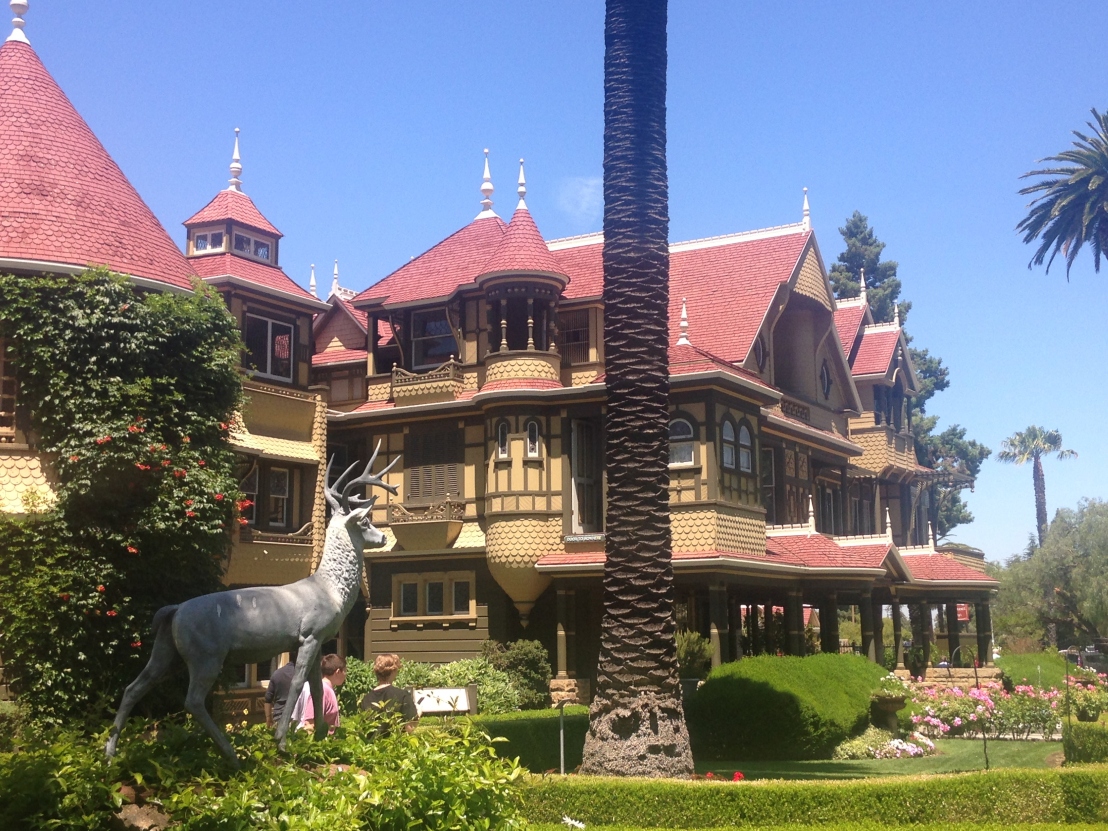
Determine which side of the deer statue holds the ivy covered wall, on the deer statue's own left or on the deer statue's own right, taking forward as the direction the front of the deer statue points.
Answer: on the deer statue's own left

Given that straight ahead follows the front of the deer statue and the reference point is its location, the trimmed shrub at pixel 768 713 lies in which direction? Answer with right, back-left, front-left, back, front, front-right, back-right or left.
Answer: front-left

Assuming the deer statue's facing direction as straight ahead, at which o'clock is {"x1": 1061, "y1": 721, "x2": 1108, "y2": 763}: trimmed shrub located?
The trimmed shrub is roughly at 11 o'clock from the deer statue.

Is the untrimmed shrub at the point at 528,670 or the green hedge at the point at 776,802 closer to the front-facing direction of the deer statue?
the green hedge

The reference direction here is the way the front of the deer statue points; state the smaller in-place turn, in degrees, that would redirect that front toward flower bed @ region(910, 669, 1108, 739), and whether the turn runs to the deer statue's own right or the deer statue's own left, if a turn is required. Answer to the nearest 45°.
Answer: approximately 45° to the deer statue's own left

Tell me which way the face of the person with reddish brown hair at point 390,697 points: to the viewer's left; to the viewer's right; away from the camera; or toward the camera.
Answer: away from the camera

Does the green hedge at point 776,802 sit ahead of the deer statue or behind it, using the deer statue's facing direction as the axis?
ahead

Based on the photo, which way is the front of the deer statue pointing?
to the viewer's right
